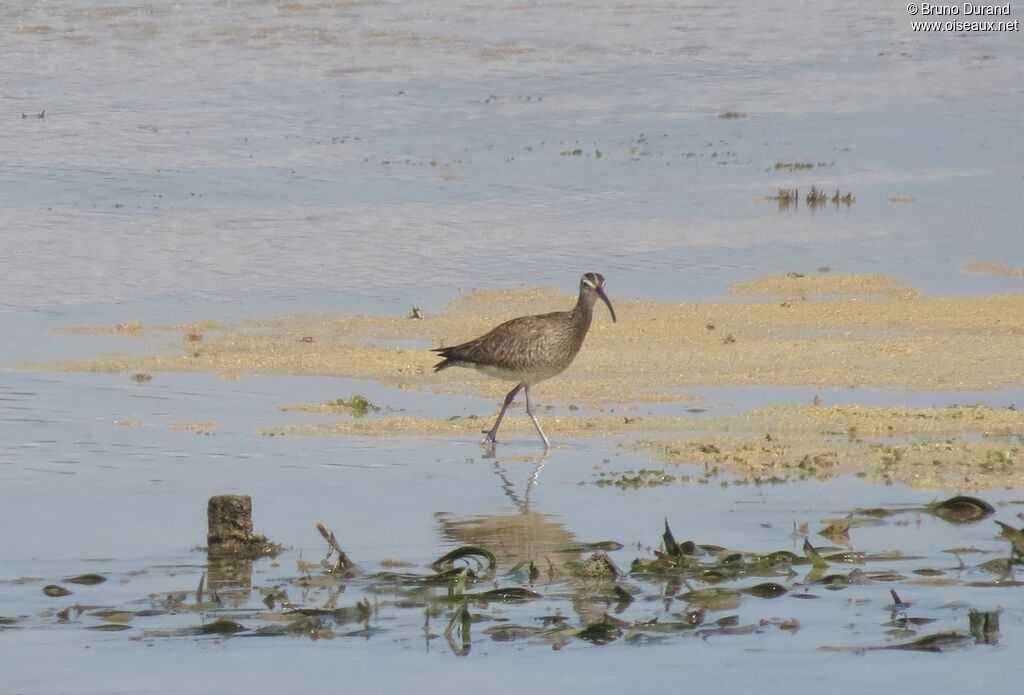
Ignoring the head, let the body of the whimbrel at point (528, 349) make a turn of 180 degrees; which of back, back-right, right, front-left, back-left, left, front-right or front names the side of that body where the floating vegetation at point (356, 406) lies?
front

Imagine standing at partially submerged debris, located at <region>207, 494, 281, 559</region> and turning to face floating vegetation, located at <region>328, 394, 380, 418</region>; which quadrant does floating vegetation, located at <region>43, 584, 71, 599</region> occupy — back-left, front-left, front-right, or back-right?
back-left

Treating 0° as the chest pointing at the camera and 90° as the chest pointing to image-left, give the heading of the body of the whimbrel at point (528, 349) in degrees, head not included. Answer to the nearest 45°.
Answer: approximately 270°

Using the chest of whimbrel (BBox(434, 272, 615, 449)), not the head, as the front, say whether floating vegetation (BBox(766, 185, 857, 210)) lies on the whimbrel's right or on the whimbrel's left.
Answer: on the whimbrel's left

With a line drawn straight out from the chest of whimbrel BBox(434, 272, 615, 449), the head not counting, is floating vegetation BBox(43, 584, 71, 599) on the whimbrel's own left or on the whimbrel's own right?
on the whimbrel's own right

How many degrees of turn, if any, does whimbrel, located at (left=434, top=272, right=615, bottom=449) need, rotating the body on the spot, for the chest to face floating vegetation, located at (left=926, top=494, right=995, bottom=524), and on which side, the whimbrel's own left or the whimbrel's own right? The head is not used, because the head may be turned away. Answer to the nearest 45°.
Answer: approximately 45° to the whimbrel's own right

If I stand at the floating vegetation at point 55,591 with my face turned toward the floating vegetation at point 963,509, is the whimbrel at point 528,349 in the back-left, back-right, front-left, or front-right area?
front-left

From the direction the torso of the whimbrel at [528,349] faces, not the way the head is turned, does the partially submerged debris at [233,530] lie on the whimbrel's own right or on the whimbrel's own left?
on the whimbrel's own right

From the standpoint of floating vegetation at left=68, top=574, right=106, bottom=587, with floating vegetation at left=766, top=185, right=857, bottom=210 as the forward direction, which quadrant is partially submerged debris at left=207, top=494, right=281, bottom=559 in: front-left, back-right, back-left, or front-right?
front-right
